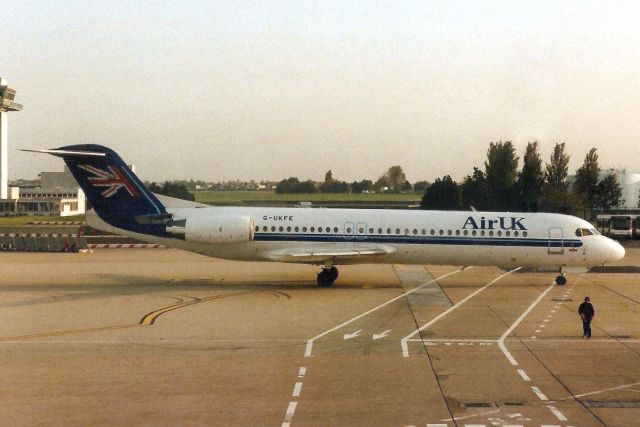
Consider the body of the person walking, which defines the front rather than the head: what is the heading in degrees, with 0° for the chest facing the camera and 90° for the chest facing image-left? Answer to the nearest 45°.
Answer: approximately 180°

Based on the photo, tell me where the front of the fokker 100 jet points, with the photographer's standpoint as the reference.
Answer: facing to the right of the viewer

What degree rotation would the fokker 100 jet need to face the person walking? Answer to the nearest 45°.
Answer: approximately 45° to its right

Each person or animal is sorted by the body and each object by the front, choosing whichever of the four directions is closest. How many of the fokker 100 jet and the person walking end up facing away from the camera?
1

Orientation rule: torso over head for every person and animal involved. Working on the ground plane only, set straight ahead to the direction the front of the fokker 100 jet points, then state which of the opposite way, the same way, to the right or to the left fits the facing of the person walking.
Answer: to the left

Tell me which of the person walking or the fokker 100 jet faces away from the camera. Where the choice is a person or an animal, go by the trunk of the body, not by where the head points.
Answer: the person walking
